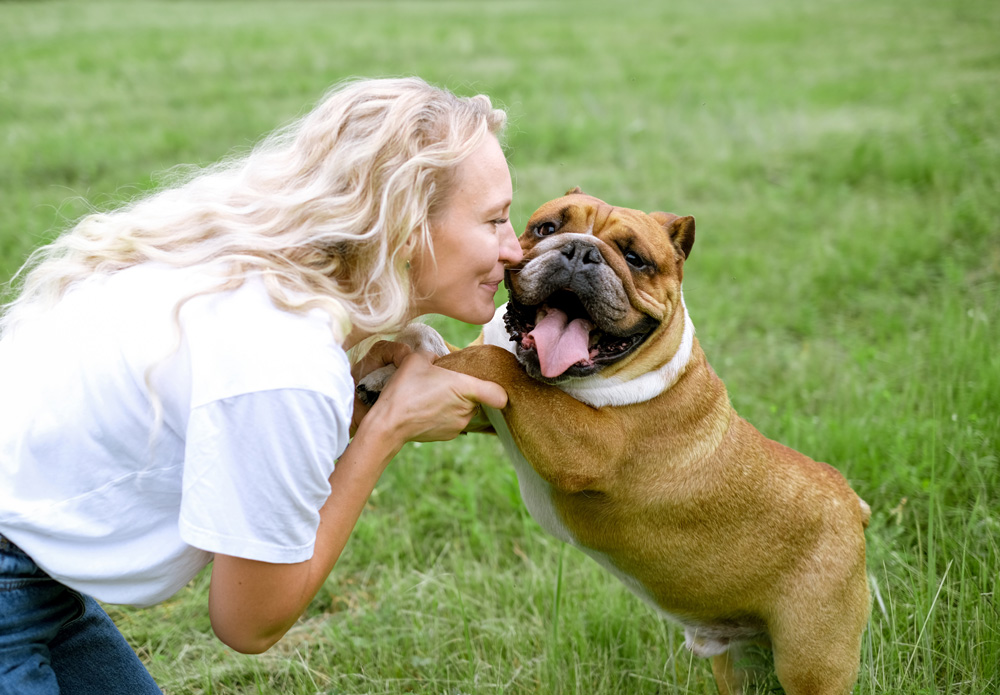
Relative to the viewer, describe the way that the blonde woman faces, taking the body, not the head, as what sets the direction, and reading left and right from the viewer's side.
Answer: facing to the right of the viewer

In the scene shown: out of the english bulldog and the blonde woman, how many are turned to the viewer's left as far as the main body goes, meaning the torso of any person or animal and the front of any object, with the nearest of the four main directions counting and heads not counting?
1

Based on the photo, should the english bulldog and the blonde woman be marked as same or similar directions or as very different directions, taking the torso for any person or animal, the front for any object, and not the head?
very different directions

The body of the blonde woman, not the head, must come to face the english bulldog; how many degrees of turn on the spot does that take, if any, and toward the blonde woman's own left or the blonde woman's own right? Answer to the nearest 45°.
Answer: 0° — they already face it

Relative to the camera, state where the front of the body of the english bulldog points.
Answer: to the viewer's left

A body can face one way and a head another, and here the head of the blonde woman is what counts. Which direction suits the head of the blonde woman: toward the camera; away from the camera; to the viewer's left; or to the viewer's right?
to the viewer's right
